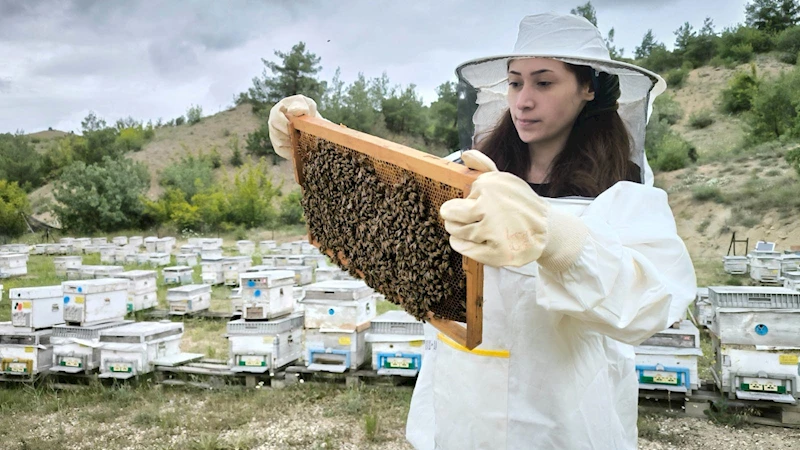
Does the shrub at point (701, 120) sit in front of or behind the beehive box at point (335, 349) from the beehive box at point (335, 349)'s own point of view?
behind

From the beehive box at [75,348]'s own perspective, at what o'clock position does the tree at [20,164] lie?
The tree is roughly at 6 o'clock from the beehive box.

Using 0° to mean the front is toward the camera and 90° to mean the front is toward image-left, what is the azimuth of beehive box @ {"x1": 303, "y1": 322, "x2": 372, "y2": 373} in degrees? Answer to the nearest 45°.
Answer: approximately 0°

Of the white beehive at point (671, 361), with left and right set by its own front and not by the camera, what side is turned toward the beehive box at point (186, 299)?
right

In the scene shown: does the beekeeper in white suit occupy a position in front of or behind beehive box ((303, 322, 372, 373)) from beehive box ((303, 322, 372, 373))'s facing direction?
in front

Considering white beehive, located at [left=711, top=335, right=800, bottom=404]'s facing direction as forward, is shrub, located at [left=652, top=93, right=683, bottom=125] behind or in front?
behind

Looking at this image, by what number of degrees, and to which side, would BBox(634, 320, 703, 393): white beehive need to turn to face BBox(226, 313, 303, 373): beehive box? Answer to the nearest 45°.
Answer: approximately 90° to its right

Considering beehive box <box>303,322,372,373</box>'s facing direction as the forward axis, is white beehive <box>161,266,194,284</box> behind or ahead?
behind

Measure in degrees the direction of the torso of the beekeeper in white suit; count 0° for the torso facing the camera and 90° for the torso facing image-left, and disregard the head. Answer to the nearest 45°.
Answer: approximately 45°
